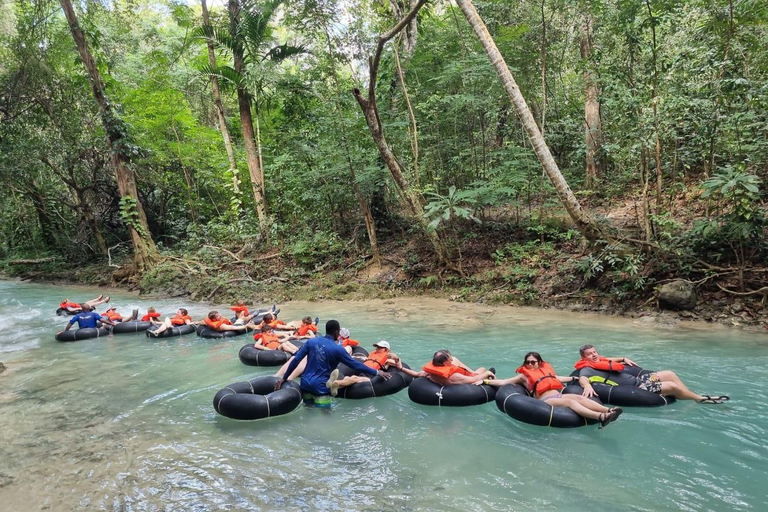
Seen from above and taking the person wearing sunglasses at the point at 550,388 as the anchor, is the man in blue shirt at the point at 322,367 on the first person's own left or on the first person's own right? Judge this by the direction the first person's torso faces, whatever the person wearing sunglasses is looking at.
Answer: on the first person's own right

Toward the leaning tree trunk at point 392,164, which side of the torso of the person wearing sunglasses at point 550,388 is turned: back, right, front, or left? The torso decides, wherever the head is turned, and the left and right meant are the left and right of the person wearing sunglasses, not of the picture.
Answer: back

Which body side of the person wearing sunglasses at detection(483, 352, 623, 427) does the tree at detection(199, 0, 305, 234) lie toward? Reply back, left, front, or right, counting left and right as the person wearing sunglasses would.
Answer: back

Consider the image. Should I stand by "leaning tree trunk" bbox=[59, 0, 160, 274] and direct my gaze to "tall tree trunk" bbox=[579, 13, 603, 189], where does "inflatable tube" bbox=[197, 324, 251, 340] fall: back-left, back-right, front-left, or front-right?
front-right

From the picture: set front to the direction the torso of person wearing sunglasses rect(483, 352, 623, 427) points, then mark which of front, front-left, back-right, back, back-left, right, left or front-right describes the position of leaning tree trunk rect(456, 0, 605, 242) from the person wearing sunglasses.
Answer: back-left

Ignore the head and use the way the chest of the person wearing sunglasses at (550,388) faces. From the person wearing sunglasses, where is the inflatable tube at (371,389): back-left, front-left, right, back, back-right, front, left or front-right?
back-right

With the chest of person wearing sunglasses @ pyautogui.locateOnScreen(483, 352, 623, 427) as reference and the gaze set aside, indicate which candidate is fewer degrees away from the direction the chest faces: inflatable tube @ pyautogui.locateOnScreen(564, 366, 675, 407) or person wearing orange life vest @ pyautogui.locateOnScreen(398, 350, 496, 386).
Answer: the inflatable tube

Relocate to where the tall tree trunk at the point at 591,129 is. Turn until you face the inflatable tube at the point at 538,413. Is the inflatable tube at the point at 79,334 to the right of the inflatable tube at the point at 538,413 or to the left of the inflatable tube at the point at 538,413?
right

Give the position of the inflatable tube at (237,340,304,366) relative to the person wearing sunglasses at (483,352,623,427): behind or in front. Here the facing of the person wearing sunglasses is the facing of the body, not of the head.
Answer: behind

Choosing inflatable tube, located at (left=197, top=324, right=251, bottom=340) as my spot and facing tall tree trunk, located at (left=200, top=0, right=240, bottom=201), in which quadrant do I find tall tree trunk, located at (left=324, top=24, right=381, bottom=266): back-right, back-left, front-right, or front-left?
front-right

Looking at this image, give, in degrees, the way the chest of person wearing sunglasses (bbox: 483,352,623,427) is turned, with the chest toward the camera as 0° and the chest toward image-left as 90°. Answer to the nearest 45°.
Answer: approximately 315°

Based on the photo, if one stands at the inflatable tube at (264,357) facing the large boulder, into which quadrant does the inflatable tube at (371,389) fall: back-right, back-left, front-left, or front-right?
front-right
